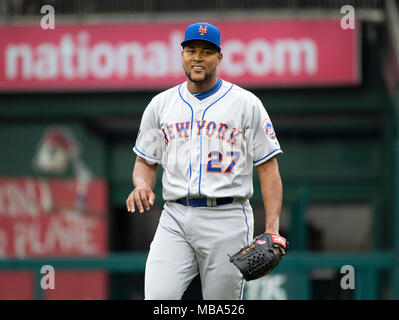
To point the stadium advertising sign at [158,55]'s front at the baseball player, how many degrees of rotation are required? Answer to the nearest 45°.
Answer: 0° — it already faces them

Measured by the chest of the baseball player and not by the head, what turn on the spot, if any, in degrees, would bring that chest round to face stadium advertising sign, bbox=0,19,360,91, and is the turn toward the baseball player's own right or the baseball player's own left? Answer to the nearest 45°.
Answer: approximately 180°

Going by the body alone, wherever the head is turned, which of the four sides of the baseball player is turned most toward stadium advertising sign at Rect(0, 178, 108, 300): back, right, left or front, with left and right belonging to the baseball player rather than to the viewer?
back

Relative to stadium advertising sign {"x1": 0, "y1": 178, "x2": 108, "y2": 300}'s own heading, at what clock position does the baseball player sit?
The baseball player is roughly at 12 o'clock from the stadium advertising sign.
